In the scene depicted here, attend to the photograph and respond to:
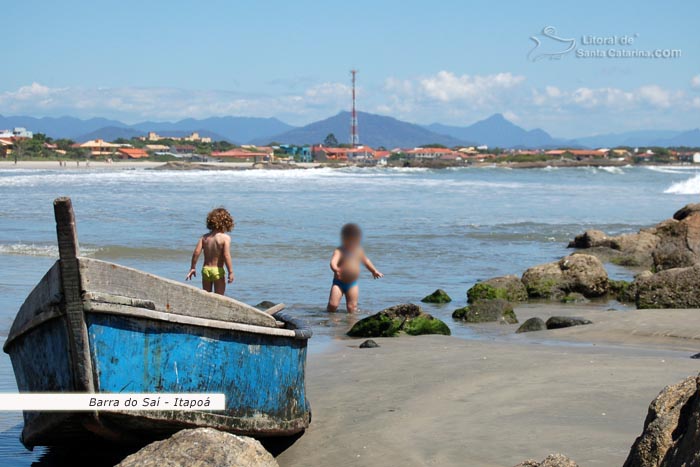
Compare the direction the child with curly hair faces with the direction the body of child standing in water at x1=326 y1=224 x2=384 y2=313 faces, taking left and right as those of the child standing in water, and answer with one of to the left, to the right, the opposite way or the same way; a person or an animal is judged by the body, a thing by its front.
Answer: the opposite way

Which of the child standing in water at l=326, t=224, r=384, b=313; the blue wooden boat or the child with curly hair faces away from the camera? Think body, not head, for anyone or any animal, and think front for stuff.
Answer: the child with curly hair

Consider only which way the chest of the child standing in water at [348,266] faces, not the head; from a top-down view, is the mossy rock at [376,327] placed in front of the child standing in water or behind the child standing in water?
in front

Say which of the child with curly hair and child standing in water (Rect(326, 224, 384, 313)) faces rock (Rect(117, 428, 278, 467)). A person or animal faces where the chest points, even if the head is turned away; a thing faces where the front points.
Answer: the child standing in water

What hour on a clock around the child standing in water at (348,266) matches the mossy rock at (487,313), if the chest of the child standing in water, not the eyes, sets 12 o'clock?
The mossy rock is roughly at 9 o'clock from the child standing in water.

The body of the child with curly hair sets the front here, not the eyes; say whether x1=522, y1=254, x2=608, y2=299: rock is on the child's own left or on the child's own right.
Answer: on the child's own right

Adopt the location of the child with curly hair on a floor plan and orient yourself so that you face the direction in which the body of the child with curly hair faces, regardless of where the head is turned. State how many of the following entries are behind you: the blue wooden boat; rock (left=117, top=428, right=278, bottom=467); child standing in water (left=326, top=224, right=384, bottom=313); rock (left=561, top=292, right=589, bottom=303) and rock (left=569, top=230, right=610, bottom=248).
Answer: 2

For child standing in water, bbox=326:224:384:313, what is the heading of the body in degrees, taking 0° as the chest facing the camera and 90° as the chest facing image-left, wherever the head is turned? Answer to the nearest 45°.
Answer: approximately 0°

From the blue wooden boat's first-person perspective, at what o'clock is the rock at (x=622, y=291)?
The rock is roughly at 6 o'clock from the blue wooden boat.

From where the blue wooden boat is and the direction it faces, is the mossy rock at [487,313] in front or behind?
behind

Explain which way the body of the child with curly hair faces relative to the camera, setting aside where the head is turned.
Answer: away from the camera

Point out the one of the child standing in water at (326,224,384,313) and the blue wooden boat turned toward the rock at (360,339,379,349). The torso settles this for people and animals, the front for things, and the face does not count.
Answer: the child standing in water

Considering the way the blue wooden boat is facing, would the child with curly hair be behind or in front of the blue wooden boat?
behind

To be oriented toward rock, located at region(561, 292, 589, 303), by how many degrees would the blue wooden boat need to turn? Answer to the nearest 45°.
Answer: approximately 180°

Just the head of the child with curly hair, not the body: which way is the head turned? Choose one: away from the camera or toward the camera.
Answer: away from the camera

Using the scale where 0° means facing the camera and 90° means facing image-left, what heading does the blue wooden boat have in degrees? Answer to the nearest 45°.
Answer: approximately 45°

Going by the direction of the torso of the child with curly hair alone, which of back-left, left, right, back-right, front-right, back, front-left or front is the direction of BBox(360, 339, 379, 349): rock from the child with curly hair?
right
